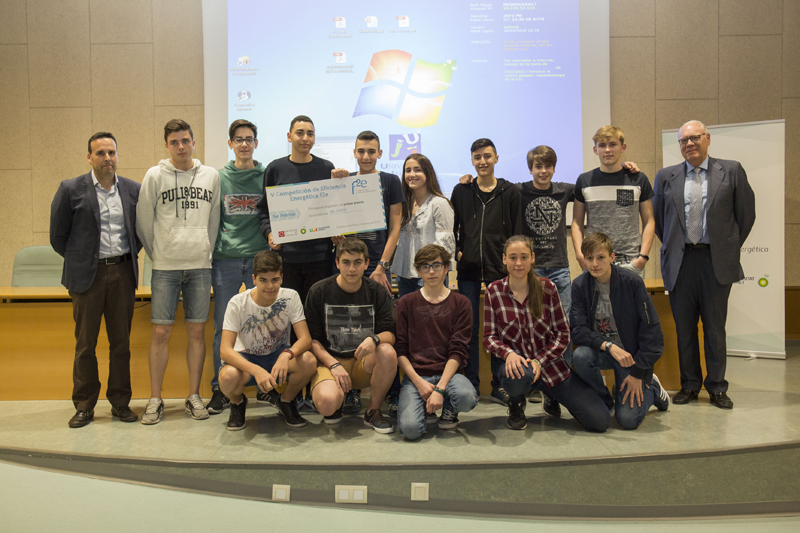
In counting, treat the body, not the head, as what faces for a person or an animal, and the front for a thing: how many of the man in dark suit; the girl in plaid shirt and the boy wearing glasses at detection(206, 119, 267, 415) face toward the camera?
3

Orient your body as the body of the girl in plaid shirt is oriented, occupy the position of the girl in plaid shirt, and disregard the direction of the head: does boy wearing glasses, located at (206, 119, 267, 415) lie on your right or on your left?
on your right

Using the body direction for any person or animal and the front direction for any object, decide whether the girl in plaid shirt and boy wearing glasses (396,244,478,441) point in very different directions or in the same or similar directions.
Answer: same or similar directions

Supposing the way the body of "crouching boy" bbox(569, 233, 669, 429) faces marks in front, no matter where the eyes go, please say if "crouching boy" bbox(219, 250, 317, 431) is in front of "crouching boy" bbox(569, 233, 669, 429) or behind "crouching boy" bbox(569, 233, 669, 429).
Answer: in front

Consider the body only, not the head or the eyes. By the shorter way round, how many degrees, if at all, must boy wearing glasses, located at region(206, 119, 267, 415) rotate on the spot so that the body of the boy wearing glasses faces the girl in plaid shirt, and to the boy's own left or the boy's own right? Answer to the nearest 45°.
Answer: approximately 45° to the boy's own left

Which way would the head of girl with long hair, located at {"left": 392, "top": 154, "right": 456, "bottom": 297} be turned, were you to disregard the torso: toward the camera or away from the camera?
toward the camera

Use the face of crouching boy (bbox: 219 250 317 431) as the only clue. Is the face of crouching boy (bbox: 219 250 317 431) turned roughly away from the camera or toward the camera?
toward the camera

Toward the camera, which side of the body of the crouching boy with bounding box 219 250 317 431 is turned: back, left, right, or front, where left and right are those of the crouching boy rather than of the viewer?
front

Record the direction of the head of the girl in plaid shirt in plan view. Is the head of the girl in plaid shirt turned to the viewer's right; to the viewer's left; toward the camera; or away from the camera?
toward the camera

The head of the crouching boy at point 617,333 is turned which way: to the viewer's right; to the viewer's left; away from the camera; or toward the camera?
toward the camera

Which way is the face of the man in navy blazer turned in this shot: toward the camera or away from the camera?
toward the camera

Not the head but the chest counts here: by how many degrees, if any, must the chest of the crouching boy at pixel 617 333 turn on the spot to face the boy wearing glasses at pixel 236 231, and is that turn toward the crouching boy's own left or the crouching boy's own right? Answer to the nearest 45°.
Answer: approximately 45° to the crouching boy's own right

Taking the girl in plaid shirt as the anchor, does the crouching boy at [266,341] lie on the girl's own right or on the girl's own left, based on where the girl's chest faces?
on the girl's own right

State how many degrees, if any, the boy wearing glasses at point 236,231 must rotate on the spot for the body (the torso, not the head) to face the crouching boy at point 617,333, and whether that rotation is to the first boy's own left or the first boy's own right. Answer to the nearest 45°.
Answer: approximately 45° to the first boy's own left

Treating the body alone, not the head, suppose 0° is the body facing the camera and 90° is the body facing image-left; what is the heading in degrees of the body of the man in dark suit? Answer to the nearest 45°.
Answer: approximately 0°
